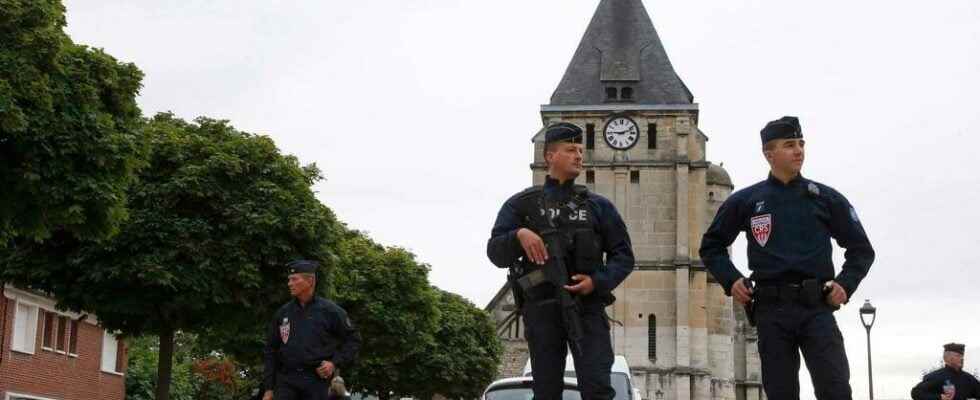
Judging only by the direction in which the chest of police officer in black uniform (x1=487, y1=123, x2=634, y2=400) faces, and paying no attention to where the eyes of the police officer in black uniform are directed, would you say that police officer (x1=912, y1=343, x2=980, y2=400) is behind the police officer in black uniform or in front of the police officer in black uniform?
behind

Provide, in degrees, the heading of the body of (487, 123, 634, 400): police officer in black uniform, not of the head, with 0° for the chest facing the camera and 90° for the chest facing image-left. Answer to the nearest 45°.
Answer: approximately 0°

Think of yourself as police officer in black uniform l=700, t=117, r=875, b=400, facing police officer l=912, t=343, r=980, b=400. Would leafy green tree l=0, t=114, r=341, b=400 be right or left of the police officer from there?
left

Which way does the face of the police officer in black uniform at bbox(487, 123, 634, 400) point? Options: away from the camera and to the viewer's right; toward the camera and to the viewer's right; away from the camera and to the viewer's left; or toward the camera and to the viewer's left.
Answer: toward the camera and to the viewer's right

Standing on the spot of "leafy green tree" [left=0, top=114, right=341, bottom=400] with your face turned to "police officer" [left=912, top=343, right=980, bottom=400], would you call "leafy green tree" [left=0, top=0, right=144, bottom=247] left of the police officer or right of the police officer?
right

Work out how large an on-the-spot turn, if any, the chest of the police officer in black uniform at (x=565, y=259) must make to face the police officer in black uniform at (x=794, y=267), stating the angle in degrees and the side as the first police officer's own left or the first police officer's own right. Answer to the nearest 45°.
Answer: approximately 90° to the first police officer's own left

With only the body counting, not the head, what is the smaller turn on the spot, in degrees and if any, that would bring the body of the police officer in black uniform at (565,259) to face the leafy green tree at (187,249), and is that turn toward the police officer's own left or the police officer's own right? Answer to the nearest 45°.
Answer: approximately 180°

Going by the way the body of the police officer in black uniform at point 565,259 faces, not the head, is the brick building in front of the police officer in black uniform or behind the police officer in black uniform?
behind

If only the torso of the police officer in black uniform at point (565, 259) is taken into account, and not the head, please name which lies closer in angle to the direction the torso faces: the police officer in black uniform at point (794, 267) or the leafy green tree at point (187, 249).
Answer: the police officer in black uniform
